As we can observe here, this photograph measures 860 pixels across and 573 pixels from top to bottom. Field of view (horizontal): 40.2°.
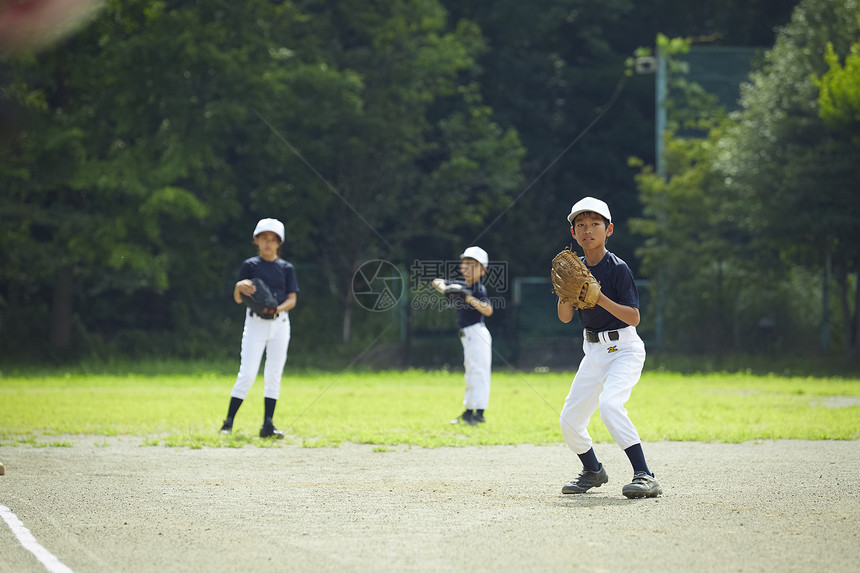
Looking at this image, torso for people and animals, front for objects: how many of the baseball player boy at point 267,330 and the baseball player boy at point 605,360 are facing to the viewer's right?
0

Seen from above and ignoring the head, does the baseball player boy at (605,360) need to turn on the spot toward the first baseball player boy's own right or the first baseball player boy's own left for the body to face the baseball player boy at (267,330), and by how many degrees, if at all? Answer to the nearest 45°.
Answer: approximately 90° to the first baseball player boy's own right

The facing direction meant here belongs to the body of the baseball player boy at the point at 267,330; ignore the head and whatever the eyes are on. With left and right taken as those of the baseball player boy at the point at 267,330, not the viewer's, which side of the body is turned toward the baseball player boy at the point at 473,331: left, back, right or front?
left

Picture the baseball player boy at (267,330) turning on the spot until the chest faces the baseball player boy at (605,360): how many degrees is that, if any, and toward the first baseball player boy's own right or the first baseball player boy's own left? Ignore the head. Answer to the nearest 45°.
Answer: approximately 45° to the first baseball player boy's own left

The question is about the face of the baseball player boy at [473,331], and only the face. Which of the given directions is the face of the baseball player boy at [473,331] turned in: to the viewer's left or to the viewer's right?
to the viewer's left

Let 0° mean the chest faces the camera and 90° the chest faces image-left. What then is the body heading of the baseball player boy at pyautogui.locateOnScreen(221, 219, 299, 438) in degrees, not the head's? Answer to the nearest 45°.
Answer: approximately 0°

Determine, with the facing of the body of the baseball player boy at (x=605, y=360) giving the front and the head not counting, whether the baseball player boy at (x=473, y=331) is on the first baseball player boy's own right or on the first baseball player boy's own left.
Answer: on the first baseball player boy's own right
